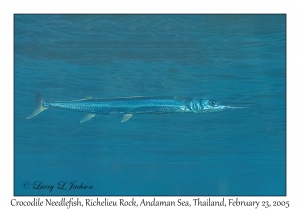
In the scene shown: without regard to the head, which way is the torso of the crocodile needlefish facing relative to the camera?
to the viewer's right
